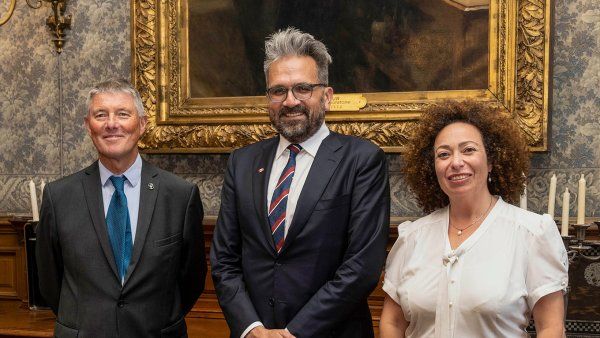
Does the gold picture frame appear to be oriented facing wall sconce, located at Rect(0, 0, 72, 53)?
no

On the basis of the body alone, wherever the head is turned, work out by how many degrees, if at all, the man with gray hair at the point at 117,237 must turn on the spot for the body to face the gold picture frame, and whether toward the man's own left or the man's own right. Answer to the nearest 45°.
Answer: approximately 135° to the man's own left

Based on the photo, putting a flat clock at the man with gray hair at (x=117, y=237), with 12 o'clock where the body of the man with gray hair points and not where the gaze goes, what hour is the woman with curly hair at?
The woman with curly hair is roughly at 10 o'clock from the man with gray hair.

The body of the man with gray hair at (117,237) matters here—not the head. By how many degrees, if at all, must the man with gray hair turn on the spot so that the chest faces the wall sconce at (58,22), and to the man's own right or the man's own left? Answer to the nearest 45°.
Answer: approximately 180°

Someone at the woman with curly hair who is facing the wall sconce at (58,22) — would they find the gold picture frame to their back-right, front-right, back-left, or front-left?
front-right

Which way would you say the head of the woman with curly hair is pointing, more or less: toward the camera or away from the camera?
toward the camera

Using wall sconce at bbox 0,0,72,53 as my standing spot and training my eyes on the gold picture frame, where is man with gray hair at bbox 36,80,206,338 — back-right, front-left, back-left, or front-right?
front-right

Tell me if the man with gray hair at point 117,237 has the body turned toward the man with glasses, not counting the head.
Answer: no

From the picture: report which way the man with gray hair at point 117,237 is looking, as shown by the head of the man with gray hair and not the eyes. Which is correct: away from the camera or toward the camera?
toward the camera

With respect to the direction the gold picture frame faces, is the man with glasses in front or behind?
in front

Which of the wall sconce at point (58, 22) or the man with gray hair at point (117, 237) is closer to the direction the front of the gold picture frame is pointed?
the man with gray hair

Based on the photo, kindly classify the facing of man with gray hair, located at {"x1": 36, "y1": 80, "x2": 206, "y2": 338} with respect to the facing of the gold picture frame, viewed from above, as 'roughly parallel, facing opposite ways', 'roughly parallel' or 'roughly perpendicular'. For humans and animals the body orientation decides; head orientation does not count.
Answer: roughly parallel

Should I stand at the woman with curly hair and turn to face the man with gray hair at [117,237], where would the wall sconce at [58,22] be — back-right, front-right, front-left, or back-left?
front-right

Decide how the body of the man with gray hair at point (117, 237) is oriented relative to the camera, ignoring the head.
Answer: toward the camera

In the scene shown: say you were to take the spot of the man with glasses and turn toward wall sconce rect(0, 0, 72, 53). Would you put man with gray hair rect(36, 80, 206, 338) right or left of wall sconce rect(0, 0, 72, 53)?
left

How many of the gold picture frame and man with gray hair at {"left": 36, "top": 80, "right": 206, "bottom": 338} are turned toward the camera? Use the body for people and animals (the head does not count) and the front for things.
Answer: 2

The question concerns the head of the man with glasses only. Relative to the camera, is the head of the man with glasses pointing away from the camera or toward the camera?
toward the camera
